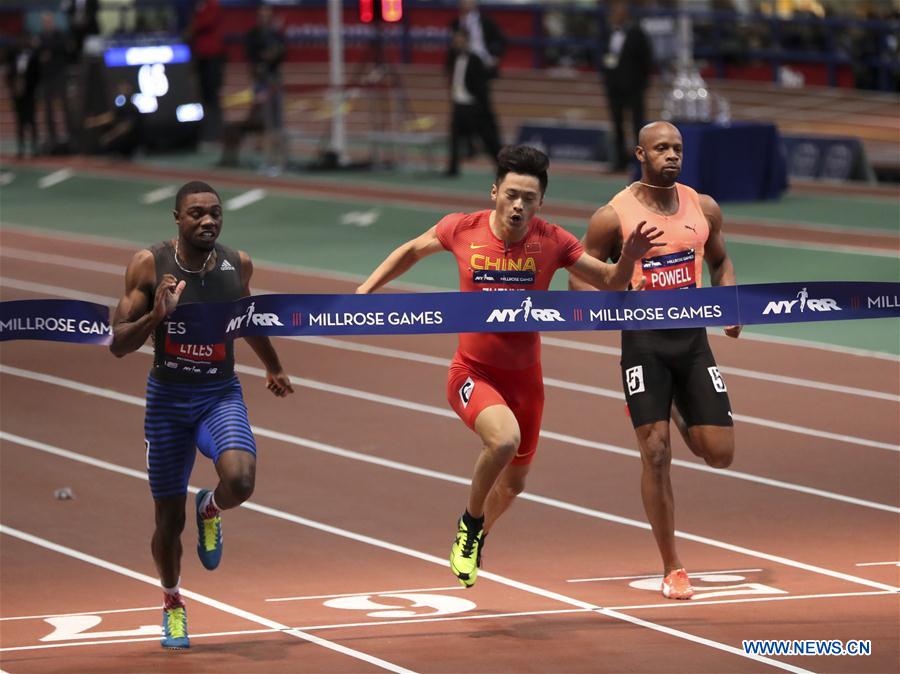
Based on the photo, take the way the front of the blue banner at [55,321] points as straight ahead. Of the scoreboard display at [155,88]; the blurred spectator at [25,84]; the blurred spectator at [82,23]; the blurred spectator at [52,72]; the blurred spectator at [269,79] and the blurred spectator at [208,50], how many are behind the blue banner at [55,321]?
6

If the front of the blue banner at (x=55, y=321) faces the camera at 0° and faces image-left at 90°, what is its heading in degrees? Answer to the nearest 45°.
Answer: approximately 0°

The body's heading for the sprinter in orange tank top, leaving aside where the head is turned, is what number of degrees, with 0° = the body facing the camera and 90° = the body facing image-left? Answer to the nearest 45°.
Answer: approximately 0°

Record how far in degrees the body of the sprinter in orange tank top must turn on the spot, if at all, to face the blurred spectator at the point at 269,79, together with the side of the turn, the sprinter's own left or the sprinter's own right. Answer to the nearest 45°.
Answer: approximately 180°

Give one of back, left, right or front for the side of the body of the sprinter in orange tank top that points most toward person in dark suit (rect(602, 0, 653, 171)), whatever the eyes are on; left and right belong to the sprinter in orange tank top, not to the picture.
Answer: back

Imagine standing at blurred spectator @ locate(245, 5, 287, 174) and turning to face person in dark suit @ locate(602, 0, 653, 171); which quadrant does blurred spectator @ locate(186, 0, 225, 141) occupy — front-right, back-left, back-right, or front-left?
back-left

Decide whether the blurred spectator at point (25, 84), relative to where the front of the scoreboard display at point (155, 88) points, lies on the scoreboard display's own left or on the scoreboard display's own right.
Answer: on the scoreboard display's own right

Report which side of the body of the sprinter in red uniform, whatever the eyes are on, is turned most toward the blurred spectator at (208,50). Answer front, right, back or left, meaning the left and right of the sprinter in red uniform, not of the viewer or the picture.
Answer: back

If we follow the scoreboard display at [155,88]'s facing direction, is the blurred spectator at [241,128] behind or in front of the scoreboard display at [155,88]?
in front
